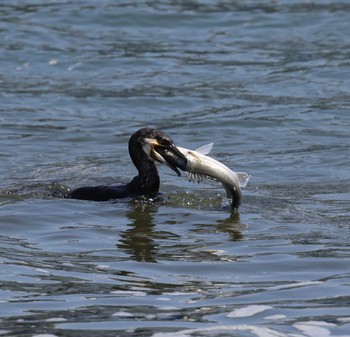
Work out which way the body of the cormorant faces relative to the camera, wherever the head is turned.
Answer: to the viewer's right
